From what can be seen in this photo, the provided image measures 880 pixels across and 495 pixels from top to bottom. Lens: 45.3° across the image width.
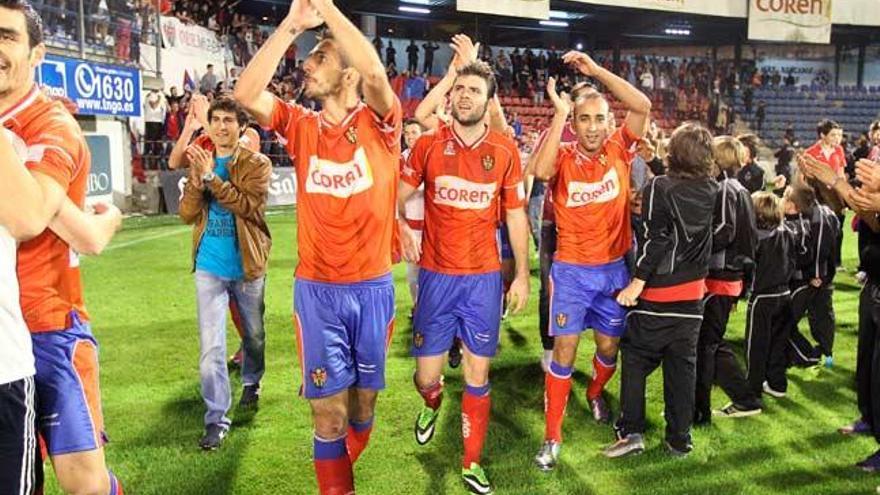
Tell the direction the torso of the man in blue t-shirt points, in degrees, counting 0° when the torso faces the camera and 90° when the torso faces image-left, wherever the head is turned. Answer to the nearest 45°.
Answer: approximately 45°

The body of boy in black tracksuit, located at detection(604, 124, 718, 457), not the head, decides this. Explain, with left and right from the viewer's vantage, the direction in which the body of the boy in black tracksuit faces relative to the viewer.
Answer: facing away from the viewer and to the left of the viewer

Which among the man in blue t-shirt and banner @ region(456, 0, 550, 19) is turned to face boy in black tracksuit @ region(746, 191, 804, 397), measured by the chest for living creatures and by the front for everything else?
the banner

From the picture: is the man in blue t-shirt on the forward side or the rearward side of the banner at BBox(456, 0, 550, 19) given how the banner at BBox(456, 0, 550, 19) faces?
on the forward side

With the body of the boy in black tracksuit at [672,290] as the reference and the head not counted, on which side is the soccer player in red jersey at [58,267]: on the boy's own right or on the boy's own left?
on the boy's own left

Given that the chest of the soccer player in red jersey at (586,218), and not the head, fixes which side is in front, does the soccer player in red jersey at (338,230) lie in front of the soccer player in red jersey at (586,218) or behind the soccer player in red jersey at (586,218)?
in front

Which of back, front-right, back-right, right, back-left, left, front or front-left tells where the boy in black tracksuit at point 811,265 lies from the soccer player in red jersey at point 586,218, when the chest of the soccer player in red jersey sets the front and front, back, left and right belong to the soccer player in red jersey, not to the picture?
back-left
